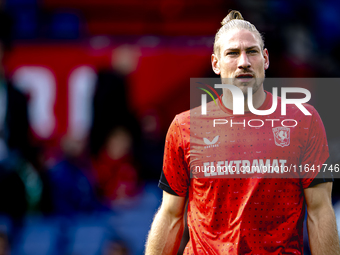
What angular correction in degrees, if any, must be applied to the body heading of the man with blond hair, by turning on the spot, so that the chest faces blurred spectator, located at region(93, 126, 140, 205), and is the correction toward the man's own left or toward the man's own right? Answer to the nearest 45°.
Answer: approximately 135° to the man's own right

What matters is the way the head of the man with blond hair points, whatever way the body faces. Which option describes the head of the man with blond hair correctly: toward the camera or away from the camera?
toward the camera

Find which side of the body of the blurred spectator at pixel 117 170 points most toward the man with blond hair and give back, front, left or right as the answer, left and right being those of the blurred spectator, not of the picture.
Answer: front

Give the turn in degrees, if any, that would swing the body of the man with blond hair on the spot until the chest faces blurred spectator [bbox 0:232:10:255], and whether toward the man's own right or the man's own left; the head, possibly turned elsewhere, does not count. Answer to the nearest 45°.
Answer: approximately 135° to the man's own right

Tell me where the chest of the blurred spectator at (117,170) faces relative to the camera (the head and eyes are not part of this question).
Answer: toward the camera

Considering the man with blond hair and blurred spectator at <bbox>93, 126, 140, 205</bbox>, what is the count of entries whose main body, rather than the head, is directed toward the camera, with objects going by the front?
2

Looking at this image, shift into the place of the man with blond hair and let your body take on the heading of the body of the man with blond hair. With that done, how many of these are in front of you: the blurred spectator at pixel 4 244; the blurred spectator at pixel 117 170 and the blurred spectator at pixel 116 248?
0
